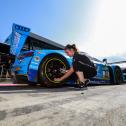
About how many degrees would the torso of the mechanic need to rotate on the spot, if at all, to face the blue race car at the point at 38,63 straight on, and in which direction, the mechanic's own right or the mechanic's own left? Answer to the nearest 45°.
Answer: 0° — they already face it

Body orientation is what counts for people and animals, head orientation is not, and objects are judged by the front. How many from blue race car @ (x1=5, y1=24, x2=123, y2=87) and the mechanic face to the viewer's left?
1

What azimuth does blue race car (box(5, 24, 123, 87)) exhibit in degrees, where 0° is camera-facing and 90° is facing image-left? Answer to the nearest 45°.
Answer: approximately 225°

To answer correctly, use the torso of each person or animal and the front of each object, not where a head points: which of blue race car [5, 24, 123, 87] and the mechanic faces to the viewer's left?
the mechanic

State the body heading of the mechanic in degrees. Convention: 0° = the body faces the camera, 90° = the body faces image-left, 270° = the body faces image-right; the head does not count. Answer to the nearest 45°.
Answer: approximately 90°
